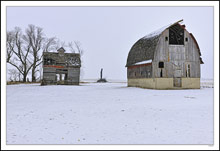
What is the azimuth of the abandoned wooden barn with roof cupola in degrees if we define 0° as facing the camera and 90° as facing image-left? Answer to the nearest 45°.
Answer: approximately 0°

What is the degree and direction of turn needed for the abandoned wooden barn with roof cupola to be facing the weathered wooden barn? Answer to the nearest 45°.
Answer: approximately 45° to its left

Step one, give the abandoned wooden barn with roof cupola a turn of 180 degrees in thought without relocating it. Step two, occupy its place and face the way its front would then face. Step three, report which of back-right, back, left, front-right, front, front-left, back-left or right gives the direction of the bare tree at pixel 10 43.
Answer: front-left
